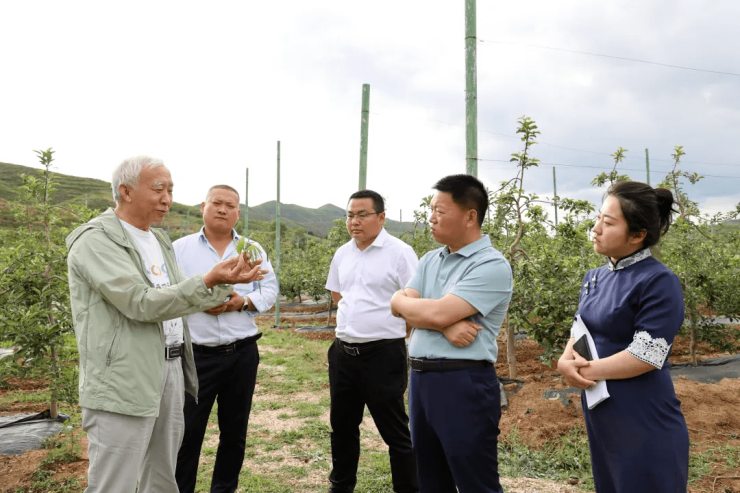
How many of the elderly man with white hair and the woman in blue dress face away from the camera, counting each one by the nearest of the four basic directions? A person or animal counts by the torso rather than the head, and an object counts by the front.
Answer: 0

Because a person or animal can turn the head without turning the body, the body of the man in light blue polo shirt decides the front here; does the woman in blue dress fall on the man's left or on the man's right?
on the man's left

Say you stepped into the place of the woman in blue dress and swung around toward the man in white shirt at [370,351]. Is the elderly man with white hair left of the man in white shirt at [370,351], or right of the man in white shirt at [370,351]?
left

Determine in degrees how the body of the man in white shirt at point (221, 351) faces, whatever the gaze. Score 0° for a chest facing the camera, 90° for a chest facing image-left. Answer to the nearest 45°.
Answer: approximately 0°

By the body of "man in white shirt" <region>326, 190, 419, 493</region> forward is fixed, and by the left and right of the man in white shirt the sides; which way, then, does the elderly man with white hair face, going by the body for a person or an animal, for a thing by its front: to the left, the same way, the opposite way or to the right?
to the left

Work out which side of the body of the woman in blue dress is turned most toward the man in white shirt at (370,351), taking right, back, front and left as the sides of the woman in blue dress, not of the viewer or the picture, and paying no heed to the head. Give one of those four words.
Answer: right

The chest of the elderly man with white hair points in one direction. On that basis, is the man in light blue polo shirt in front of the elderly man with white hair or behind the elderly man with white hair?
in front

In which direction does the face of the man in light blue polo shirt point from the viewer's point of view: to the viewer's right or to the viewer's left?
to the viewer's left

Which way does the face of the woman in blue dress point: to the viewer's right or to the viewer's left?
to the viewer's left

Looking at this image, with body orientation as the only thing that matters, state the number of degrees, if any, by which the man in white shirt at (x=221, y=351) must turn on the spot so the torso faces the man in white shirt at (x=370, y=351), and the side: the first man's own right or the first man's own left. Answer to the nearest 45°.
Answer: approximately 90° to the first man's own left
